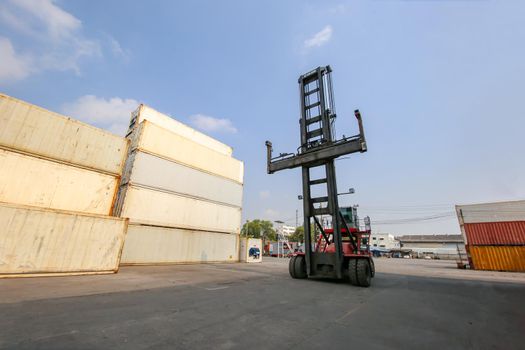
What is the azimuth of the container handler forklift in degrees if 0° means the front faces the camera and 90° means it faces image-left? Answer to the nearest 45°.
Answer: approximately 45°

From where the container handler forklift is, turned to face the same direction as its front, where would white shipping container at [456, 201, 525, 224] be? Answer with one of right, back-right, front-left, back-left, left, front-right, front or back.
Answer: back

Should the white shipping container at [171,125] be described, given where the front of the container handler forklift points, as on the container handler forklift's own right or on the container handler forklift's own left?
on the container handler forklift's own right

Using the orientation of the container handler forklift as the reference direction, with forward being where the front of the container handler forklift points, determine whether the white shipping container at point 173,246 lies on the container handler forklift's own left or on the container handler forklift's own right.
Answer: on the container handler forklift's own right

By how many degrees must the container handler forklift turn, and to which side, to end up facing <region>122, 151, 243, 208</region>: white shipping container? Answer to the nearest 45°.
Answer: approximately 45° to its right
